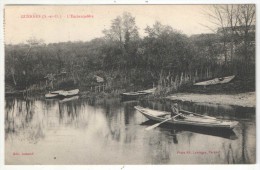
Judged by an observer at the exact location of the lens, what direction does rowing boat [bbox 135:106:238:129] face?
facing away from the viewer and to the left of the viewer

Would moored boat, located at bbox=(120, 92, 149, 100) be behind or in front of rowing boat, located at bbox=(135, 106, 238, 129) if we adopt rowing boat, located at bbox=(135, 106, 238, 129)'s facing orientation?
in front
